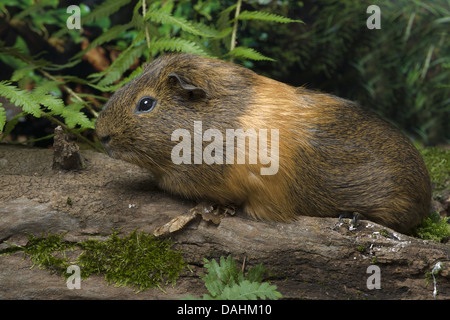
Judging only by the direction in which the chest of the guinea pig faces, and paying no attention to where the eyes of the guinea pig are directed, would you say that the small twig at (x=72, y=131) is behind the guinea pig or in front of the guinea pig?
in front

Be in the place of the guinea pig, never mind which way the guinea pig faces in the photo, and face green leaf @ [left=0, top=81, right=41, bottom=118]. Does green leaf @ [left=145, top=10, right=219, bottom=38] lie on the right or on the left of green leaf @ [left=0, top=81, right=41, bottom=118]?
right

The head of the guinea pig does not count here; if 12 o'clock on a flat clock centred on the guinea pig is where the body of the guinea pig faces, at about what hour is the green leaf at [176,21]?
The green leaf is roughly at 2 o'clock from the guinea pig.

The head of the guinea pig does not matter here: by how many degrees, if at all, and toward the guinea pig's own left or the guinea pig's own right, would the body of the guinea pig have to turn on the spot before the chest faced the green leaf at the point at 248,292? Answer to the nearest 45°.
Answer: approximately 90° to the guinea pig's own left

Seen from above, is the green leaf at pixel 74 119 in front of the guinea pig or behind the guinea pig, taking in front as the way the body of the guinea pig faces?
in front

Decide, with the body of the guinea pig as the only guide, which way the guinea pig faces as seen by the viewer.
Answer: to the viewer's left

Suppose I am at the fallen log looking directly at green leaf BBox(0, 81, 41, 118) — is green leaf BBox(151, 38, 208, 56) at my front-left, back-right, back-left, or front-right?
front-right
